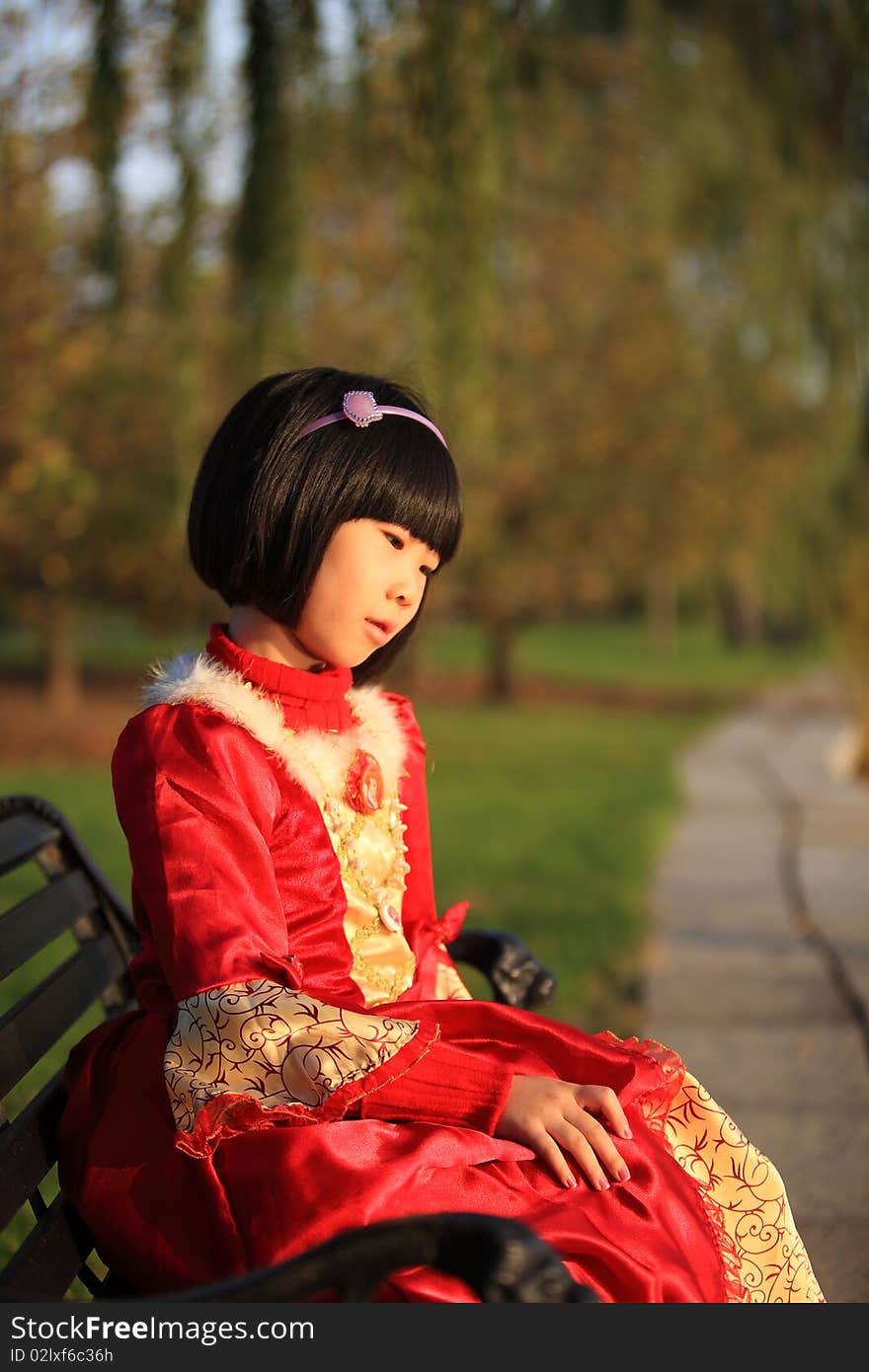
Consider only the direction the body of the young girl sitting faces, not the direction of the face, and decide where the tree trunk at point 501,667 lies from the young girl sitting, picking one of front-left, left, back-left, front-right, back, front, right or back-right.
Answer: back-left

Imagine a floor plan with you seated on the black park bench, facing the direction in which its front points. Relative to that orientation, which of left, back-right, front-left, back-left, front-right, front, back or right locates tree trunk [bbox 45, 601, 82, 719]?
back-left

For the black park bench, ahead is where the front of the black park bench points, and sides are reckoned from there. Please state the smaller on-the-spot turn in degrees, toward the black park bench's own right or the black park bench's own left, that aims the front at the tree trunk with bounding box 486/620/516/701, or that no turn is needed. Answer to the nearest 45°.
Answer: approximately 135° to the black park bench's own left

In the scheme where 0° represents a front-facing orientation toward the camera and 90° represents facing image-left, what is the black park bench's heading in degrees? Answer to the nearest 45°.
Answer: approximately 315°

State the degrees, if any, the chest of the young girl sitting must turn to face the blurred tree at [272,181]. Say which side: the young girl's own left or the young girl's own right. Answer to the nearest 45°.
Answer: approximately 135° to the young girl's own left
